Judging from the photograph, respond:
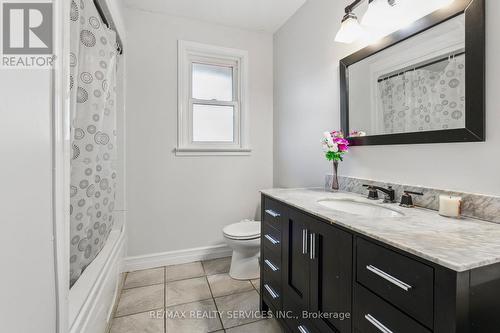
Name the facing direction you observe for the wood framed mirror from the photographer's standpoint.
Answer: facing the viewer and to the left of the viewer

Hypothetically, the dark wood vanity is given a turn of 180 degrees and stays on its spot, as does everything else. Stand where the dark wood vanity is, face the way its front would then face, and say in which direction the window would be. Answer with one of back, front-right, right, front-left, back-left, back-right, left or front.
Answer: left

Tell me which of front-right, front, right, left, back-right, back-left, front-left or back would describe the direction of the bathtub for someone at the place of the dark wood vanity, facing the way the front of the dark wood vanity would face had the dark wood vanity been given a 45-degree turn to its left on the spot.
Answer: right

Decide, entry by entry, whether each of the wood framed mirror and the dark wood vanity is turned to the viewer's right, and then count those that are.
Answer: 0

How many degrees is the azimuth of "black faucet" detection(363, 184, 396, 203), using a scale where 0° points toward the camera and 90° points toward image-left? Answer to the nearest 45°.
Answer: approximately 45°

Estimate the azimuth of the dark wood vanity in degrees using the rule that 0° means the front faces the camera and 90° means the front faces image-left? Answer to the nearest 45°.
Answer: approximately 45°

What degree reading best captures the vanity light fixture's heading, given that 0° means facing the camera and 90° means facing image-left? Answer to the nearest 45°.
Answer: approximately 45°
